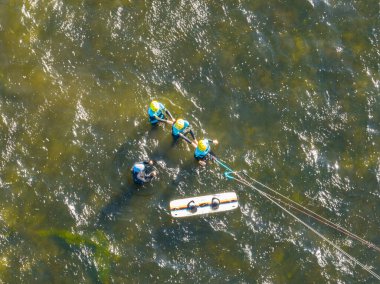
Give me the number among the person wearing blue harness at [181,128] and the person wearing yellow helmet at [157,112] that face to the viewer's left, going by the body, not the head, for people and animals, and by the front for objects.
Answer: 0

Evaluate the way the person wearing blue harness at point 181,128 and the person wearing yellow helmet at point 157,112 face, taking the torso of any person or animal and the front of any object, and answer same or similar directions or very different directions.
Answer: same or similar directions

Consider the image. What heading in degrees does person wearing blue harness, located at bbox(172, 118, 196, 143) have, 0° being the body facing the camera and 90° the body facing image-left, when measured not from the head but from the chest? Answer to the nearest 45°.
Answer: approximately 315°

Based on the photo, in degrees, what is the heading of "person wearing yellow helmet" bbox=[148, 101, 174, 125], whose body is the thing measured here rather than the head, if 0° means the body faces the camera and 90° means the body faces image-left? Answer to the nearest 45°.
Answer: approximately 315°

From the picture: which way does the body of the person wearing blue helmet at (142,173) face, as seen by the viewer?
to the viewer's right
